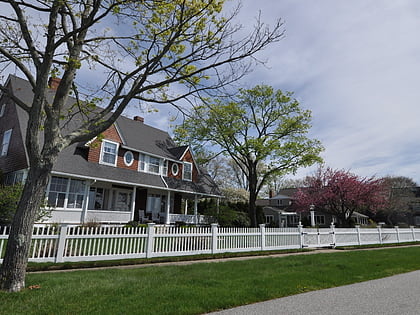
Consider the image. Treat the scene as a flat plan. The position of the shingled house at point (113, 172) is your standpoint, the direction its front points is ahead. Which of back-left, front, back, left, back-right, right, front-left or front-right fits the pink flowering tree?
front-left

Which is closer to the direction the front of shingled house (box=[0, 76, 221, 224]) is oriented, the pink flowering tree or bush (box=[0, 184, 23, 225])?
the pink flowering tree

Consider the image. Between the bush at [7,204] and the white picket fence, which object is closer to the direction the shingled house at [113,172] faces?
the white picket fence

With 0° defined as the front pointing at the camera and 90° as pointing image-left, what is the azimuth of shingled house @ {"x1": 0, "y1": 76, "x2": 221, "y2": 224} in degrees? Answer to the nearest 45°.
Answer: approximately 315°

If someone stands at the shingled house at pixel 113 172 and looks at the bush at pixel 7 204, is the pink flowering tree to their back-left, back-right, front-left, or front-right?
back-left

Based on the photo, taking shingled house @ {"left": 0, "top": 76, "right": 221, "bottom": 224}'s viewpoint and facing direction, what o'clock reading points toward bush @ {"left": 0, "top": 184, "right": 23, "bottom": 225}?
The bush is roughly at 3 o'clock from the shingled house.
